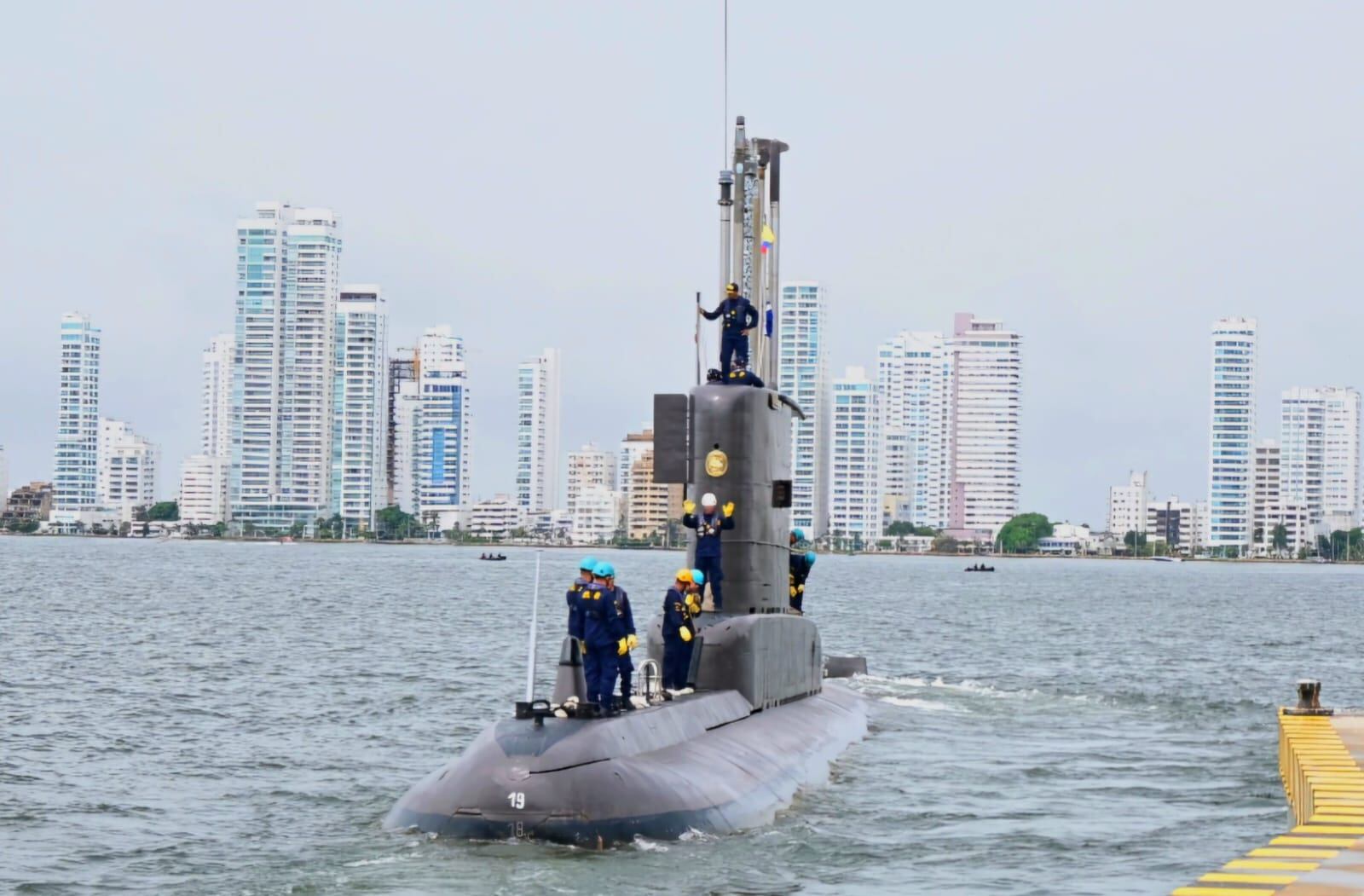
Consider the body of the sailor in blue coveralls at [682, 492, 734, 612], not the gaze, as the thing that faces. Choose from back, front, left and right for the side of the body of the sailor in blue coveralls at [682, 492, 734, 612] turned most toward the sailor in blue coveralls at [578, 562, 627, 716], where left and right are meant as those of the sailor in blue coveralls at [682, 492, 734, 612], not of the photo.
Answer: front

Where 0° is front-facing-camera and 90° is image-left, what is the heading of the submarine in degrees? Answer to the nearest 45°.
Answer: approximately 45°

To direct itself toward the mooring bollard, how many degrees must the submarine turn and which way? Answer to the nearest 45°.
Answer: approximately 90° to its left

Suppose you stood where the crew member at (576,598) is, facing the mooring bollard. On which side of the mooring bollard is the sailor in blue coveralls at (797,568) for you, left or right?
left

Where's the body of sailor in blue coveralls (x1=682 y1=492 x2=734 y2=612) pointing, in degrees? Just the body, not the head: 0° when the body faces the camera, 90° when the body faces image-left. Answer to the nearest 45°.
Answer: approximately 0°

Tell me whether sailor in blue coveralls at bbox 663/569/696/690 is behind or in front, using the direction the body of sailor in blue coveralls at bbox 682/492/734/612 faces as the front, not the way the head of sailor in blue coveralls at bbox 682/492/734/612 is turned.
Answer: in front

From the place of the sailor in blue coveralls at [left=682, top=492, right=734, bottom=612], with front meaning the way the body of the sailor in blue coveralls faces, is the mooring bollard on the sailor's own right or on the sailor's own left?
on the sailor's own left
